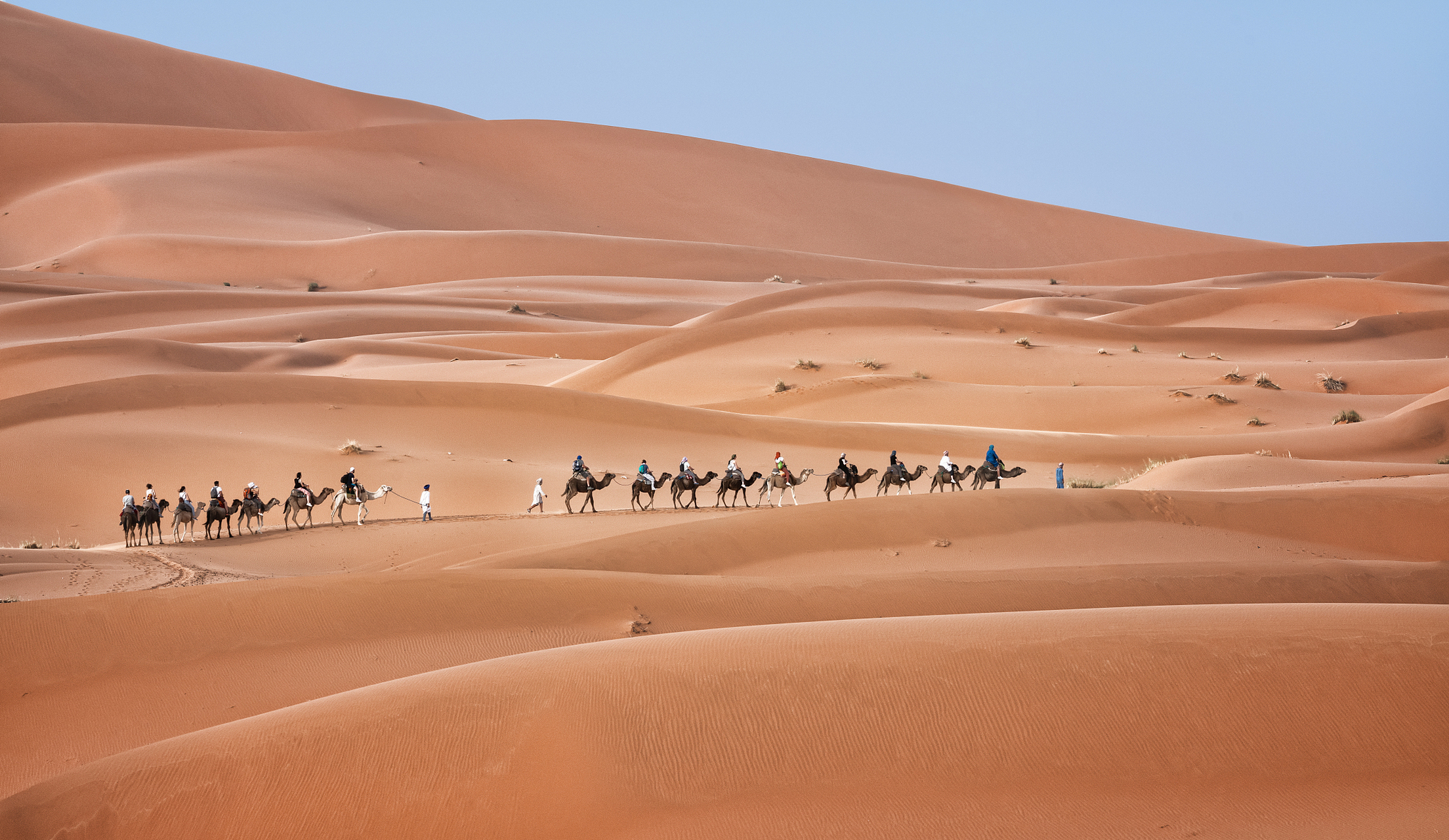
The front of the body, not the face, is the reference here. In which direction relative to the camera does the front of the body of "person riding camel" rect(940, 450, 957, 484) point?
to the viewer's right

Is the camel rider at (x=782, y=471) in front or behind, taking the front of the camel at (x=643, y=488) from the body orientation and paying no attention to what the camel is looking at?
in front

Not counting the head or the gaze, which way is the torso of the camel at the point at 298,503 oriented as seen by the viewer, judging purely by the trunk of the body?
to the viewer's right

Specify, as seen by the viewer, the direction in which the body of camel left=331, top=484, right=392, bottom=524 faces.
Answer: to the viewer's right

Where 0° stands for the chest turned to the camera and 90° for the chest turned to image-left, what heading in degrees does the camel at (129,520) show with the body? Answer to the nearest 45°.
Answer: approximately 225°

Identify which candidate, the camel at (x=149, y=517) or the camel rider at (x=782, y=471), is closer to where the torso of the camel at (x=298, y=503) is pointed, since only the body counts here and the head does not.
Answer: the camel rider

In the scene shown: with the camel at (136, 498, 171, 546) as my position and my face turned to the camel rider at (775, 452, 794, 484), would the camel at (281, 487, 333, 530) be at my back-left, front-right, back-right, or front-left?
front-left

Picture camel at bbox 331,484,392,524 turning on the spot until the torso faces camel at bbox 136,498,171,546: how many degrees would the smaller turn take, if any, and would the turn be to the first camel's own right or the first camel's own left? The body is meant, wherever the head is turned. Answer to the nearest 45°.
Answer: approximately 180°

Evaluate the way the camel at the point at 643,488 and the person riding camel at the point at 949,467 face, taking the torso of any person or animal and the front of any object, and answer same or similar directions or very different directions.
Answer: same or similar directions

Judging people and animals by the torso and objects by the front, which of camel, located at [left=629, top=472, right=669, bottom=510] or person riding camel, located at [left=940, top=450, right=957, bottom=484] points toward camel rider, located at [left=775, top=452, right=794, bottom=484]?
the camel

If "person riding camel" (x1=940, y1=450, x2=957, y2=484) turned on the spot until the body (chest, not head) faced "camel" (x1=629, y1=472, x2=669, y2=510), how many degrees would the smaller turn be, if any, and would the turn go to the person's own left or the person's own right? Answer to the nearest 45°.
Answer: approximately 180°

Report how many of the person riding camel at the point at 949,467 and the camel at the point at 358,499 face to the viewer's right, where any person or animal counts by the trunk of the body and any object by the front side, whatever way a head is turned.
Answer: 2

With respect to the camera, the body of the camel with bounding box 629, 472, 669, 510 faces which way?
to the viewer's right

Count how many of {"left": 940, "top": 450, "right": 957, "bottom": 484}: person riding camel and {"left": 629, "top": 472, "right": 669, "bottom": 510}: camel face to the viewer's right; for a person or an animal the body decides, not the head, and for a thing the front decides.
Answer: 2
